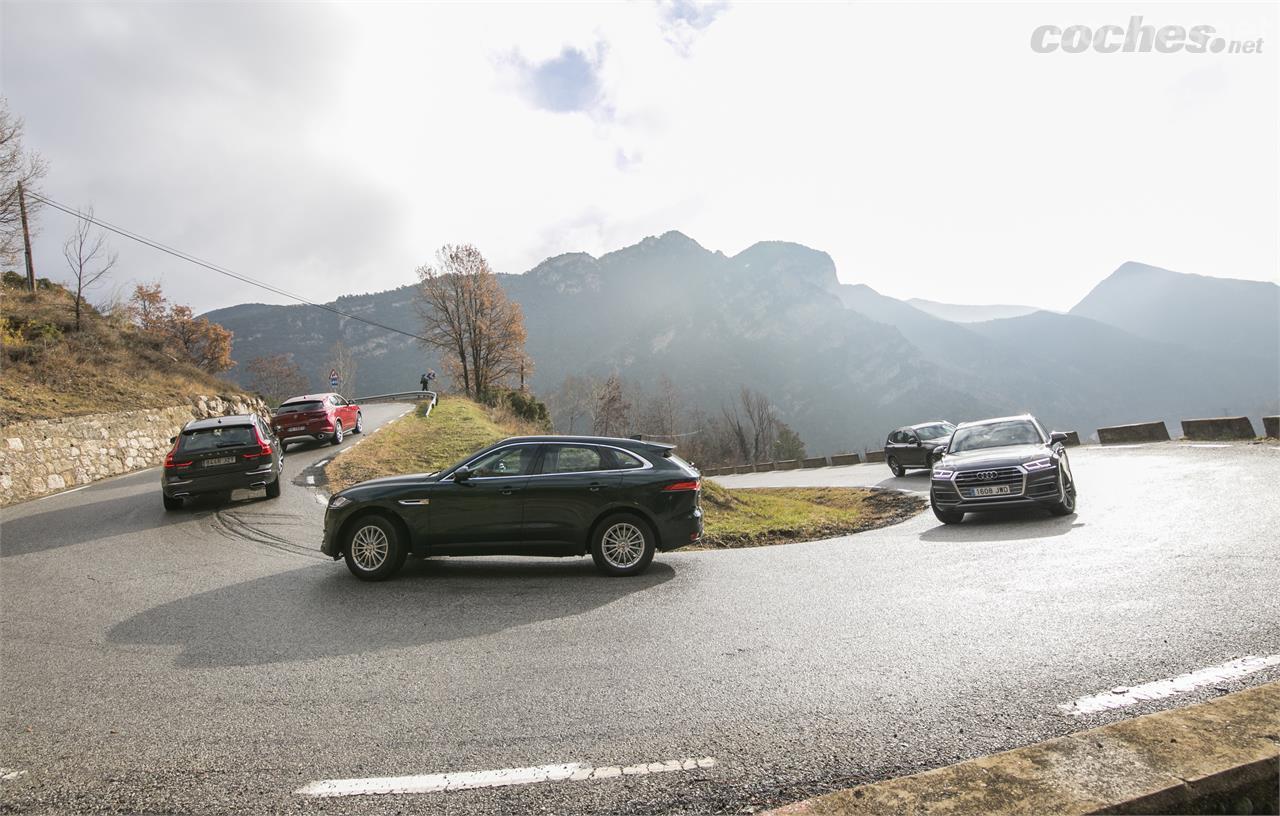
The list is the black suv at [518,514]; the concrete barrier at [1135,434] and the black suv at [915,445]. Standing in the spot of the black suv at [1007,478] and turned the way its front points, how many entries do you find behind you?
2

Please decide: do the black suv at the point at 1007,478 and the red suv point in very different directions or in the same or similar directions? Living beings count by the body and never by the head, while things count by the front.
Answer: very different directions

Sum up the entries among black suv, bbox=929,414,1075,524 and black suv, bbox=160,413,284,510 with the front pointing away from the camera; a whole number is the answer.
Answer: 1

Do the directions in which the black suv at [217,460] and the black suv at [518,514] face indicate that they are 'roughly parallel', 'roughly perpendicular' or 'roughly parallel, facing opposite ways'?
roughly perpendicular

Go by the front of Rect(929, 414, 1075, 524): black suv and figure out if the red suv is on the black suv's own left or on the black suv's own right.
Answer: on the black suv's own right

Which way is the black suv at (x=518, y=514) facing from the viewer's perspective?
to the viewer's left

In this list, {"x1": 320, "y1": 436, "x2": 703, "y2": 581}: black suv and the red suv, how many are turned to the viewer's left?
1

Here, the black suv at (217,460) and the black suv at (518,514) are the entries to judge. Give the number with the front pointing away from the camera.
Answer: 1

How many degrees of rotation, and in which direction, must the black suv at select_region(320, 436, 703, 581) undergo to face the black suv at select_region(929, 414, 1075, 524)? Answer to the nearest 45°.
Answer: approximately 180°

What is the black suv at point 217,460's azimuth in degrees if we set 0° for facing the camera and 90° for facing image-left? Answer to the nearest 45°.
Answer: approximately 180°

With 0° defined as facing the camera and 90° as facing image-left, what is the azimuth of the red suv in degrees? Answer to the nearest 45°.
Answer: approximately 225°
